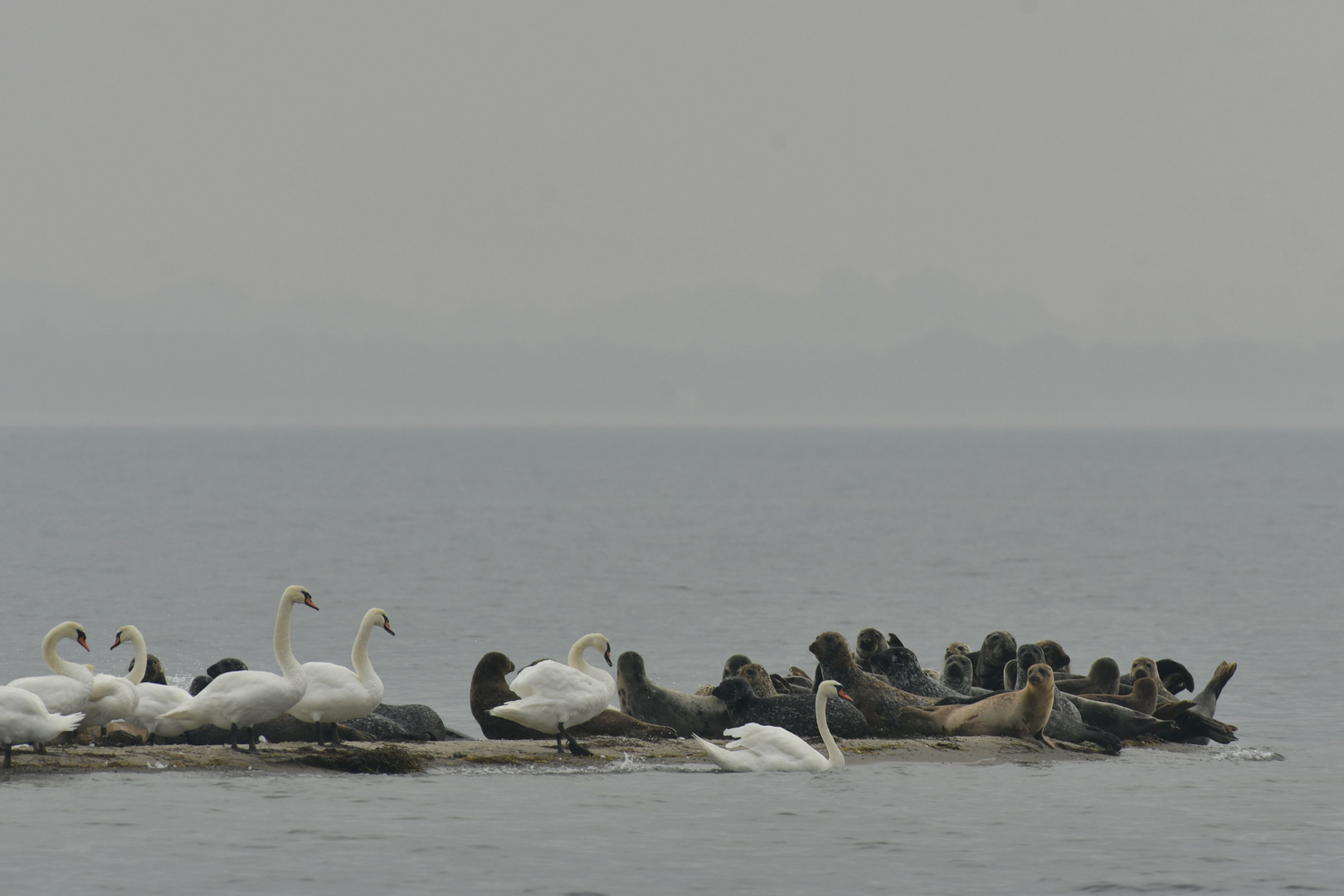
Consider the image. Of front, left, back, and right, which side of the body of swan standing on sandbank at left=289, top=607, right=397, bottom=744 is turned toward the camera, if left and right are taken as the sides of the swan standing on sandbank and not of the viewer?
right

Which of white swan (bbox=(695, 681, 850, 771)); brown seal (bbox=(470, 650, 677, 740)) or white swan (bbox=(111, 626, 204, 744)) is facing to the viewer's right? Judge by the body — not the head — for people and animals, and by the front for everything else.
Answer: white swan (bbox=(695, 681, 850, 771))

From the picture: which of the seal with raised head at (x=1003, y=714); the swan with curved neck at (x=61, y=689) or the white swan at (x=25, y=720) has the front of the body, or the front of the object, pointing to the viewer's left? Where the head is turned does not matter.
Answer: the white swan

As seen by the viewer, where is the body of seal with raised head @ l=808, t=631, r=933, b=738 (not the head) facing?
to the viewer's left

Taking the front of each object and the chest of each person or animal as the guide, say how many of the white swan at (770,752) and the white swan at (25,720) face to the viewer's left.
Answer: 1

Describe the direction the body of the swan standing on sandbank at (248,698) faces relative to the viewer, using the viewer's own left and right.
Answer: facing to the right of the viewer

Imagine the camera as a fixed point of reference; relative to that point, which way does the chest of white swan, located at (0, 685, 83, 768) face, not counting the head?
to the viewer's left

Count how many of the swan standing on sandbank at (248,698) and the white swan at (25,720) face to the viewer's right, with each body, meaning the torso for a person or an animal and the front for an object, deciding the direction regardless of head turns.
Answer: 1

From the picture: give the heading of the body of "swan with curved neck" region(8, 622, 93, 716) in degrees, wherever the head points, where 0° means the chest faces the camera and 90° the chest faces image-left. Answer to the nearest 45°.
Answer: approximately 270°

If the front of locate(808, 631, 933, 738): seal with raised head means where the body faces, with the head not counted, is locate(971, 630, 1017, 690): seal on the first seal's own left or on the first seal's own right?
on the first seal's own right

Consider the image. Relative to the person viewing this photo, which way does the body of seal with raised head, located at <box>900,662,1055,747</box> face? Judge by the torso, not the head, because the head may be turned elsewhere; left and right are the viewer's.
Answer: facing to the right of the viewer

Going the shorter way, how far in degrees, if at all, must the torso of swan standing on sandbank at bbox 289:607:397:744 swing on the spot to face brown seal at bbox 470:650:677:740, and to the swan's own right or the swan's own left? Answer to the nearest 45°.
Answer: approximately 45° to the swan's own left

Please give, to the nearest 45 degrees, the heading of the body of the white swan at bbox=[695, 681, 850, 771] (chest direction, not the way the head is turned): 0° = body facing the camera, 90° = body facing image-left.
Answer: approximately 270°

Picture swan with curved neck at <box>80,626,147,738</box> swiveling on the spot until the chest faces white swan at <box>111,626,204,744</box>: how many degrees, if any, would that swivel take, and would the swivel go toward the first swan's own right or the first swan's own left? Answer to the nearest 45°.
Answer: approximately 45° to the first swan's own left

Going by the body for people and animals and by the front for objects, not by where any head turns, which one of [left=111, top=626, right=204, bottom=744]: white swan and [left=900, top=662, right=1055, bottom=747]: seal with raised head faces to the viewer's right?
the seal with raised head

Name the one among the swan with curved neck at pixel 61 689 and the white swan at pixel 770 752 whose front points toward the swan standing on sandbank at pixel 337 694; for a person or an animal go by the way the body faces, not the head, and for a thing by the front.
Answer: the swan with curved neck

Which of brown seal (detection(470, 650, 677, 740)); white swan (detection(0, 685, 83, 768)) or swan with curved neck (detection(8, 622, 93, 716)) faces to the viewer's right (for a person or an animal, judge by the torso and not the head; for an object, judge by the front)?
the swan with curved neck

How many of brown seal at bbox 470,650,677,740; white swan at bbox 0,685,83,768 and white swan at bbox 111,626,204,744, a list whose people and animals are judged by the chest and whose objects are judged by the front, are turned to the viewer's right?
0

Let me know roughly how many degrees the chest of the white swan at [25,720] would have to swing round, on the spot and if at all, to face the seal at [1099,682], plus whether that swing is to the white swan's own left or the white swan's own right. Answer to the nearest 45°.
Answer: approximately 180°

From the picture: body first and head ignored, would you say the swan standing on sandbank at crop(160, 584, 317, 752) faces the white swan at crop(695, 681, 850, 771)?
yes
